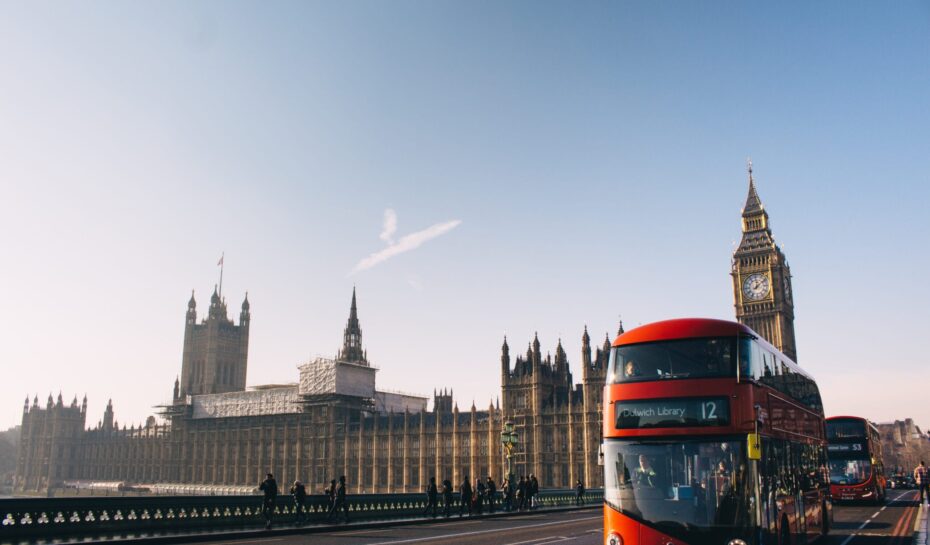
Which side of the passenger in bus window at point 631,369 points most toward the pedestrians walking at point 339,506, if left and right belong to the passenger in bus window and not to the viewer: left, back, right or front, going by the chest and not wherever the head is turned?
right

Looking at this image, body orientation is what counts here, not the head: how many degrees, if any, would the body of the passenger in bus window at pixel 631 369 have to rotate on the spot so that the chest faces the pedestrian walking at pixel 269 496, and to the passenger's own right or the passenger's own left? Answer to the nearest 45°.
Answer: approximately 90° to the passenger's own right

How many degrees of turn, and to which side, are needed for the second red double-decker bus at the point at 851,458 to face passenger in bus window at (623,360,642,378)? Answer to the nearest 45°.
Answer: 0° — it already faces them

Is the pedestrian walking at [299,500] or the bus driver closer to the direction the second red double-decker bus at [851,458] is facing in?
the bus driver

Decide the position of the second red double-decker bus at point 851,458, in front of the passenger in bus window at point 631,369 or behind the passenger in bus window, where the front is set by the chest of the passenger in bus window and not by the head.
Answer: behind

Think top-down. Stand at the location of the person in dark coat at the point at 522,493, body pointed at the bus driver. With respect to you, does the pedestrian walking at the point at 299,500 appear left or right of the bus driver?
right

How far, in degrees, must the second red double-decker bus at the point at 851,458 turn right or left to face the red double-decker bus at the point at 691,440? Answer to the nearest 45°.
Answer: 0° — it already faces it

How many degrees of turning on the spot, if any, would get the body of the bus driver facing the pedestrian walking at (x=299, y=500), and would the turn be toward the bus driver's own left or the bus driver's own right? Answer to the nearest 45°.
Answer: approximately 90° to the bus driver's own right
